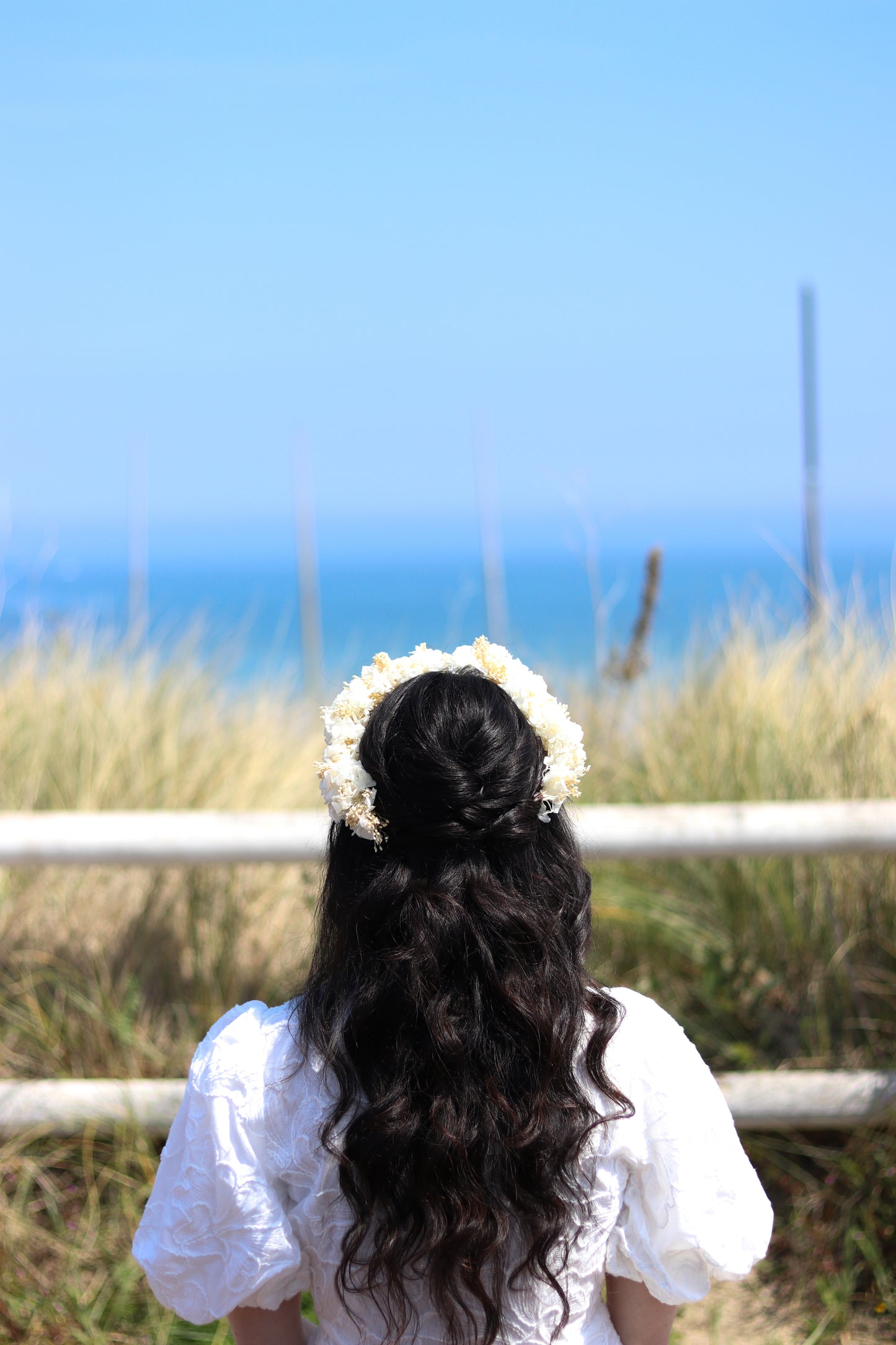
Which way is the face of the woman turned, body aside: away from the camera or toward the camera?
away from the camera

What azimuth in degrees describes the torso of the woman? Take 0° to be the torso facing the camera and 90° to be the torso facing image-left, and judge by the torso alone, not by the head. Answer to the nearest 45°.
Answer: approximately 180°
